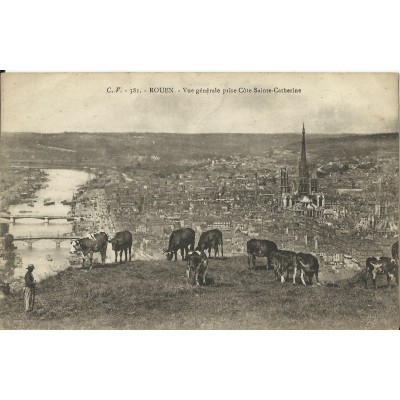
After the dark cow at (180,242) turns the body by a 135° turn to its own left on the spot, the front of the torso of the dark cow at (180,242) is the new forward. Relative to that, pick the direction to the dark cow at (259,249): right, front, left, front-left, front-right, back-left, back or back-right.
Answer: front

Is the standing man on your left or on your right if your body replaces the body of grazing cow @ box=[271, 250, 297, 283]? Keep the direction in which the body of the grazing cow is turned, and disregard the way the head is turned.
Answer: on your right
